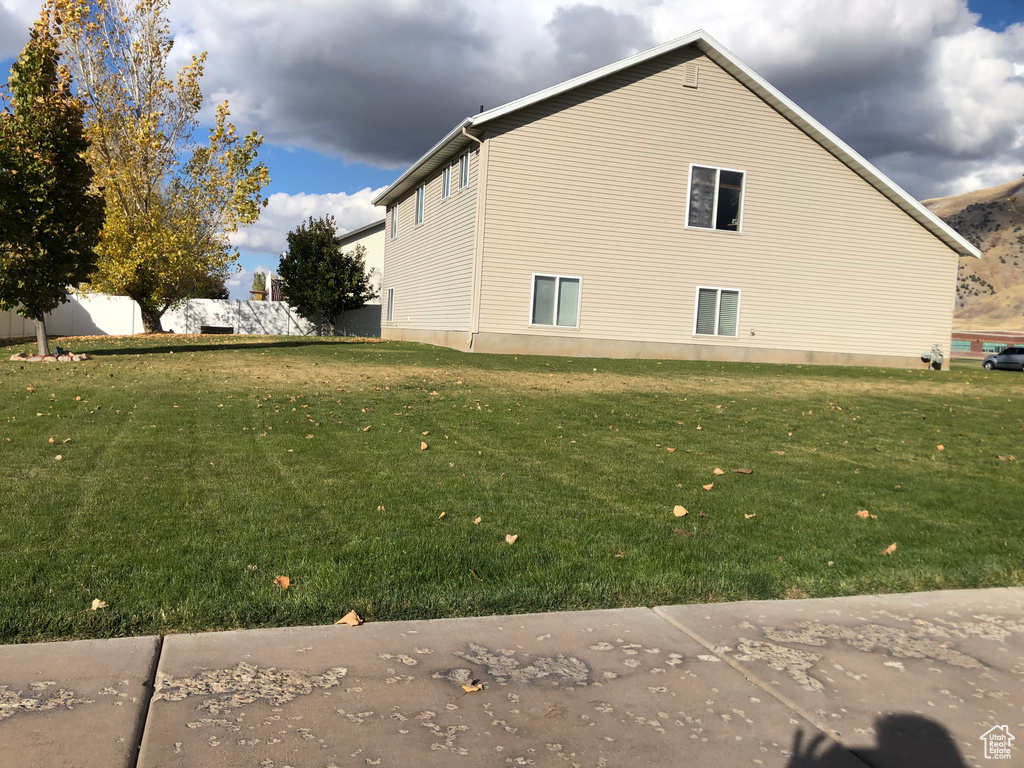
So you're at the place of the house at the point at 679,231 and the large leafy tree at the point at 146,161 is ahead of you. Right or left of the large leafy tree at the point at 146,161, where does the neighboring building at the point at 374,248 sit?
right

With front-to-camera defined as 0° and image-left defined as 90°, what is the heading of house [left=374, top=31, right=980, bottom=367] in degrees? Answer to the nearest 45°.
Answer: approximately 270°

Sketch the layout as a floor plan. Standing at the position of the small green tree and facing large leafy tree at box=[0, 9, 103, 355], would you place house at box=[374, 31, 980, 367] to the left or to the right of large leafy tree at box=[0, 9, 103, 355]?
left

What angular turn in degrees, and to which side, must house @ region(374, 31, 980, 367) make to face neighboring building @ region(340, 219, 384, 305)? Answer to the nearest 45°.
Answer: approximately 135° to its left
